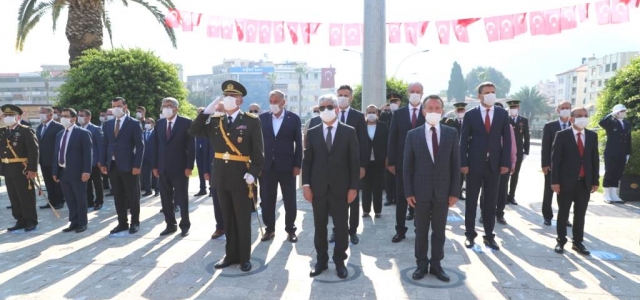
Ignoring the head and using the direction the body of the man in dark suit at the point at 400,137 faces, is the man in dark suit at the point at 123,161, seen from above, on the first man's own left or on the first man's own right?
on the first man's own right

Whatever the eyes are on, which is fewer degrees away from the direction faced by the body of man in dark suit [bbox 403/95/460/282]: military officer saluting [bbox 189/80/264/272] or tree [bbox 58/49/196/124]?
the military officer saluting

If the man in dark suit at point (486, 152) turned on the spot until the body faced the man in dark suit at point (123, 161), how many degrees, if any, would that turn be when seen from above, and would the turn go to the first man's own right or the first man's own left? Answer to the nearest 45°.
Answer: approximately 90° to the first man's own right

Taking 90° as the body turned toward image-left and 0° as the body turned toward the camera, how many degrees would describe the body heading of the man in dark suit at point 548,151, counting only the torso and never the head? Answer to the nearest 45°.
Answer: approximately 0°

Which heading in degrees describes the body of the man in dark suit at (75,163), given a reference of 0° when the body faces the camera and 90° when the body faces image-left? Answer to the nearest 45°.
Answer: approximately 45°

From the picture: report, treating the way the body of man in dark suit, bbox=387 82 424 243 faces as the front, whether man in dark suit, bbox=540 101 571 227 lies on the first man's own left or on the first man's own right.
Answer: on the first man's own left

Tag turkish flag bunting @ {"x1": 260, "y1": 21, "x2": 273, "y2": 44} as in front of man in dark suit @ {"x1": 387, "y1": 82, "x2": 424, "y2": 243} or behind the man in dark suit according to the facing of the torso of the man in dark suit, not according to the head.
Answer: behind
